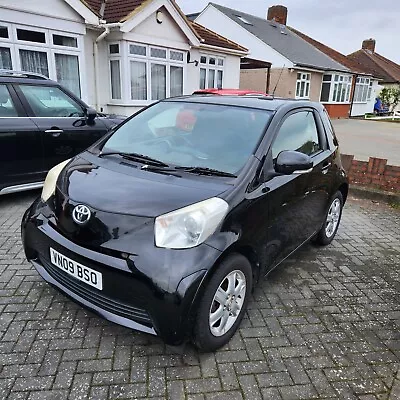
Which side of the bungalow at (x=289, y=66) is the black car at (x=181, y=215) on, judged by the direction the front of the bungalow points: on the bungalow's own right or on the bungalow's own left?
on the bungalow's own right

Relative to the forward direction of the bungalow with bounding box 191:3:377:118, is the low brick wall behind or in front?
in front

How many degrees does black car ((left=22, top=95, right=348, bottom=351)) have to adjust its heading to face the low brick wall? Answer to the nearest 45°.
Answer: approximately 180°

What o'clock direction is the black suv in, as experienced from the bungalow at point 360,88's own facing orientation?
The black suv is roughly at 2 o'clock from the bungalow.

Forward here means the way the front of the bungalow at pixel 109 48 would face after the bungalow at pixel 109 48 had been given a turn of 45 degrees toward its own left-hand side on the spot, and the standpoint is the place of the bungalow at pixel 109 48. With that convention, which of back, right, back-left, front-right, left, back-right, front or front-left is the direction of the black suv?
right

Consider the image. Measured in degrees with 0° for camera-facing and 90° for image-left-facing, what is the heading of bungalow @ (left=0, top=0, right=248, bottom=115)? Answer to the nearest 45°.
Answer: approximately 315°

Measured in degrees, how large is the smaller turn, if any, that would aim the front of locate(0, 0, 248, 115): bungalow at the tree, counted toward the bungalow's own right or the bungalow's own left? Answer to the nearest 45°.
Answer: approximately 90° to the bungalow's own left

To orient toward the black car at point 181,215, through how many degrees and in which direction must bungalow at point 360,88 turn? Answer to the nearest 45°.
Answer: approximately 45° to its right

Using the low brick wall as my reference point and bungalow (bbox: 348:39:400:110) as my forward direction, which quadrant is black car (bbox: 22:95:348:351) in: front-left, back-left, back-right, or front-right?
back-left

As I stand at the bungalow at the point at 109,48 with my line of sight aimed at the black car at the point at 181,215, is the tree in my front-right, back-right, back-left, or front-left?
back-left

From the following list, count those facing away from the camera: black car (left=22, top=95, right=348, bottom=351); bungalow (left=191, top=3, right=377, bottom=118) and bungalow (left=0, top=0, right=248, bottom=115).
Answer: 0

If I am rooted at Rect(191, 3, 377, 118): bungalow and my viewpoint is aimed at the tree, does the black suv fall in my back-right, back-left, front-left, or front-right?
back-right

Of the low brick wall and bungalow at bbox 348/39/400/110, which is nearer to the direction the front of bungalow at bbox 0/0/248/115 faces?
the low brick wall

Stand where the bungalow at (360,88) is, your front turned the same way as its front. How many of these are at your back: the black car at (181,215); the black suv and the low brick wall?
0

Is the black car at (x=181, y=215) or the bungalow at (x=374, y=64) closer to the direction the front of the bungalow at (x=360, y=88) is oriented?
the black car

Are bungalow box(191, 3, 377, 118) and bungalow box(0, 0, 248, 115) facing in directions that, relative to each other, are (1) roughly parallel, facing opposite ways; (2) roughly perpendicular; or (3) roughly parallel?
roughly parallel
